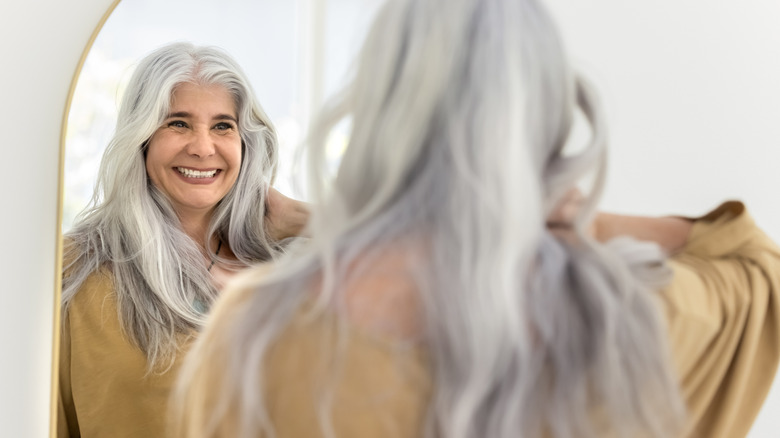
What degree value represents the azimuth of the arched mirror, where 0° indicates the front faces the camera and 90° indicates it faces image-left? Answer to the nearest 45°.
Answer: approximately 0°

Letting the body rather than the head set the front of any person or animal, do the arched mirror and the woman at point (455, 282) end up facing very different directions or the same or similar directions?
very different directions

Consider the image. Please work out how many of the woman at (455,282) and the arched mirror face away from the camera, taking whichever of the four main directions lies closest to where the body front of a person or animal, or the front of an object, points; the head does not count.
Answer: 1

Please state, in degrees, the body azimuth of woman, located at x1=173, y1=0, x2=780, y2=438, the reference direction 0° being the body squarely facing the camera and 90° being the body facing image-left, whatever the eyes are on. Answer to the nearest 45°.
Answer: approximately 180°
